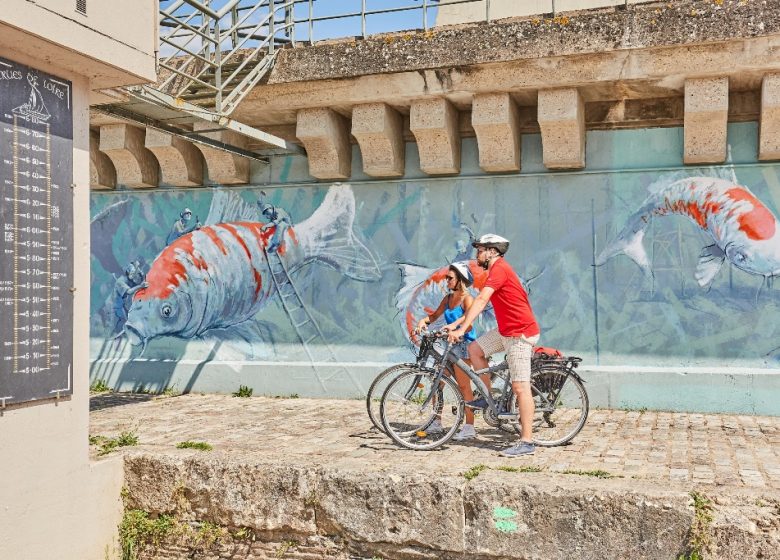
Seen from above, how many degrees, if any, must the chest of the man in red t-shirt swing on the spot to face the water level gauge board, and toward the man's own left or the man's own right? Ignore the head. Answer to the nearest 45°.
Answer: approximately 45° to the man's own left

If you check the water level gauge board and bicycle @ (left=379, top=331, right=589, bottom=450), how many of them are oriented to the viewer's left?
1

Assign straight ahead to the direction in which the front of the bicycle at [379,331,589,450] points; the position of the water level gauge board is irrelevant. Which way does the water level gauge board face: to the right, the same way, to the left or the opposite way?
the opposite way

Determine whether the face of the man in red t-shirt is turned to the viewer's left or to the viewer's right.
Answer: to the viewer's left

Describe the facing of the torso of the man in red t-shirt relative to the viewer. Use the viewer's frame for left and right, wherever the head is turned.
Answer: facing to the left of the viewer

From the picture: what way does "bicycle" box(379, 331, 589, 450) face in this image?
to the viewer's left

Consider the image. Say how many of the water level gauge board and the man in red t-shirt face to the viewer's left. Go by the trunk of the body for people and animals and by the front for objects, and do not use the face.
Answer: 1

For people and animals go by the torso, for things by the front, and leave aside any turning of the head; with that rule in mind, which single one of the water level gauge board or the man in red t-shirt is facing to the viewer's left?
the man in red t-shirt
